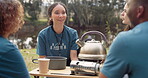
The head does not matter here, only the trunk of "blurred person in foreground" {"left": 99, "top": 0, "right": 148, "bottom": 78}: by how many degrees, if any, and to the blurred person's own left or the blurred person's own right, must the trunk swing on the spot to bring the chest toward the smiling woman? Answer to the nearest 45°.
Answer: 0° — they already face them

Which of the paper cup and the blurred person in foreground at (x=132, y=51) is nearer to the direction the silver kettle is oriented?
the paper cup

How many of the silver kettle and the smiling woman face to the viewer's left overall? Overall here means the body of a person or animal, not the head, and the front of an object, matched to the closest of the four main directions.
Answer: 1

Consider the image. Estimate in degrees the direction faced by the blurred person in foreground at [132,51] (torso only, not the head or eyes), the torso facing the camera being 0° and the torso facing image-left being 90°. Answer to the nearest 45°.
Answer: approximately 135°

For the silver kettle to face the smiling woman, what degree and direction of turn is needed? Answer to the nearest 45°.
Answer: approximately 45° to its right

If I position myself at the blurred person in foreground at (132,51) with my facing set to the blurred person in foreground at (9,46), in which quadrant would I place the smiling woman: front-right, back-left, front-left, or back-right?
front-right

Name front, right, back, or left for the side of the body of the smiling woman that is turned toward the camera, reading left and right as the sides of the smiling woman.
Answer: front

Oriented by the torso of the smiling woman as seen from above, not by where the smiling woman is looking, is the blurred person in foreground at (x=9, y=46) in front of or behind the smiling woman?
in front

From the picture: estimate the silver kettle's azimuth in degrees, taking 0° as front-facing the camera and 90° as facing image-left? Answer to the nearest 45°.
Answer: approximately 90°

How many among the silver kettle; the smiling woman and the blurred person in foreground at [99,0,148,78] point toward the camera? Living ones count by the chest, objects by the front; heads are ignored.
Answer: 1

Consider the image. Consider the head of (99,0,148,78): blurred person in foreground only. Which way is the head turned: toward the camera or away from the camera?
away from the camera

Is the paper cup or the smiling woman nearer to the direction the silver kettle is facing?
the paper cup

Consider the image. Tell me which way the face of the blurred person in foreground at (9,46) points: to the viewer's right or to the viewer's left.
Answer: to the viewer's right

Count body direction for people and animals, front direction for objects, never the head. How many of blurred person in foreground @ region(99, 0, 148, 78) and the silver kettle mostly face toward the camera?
0

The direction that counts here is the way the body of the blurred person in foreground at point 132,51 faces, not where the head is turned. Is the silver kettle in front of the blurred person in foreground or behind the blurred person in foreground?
in front
